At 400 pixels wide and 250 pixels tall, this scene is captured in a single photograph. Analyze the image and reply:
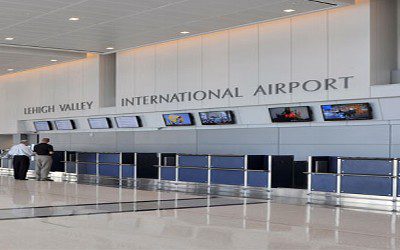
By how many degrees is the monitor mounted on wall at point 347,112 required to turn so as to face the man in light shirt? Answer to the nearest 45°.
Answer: approximately 90° to its right

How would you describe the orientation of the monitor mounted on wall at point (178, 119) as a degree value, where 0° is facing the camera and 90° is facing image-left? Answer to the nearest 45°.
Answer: approximately 45°

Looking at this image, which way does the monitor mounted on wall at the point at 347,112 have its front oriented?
toward the camera

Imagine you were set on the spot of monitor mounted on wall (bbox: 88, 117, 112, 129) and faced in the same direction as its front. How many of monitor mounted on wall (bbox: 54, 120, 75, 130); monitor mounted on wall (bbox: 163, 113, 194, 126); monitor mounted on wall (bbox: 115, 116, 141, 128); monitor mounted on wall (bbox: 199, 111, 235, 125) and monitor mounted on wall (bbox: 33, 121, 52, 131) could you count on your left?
3

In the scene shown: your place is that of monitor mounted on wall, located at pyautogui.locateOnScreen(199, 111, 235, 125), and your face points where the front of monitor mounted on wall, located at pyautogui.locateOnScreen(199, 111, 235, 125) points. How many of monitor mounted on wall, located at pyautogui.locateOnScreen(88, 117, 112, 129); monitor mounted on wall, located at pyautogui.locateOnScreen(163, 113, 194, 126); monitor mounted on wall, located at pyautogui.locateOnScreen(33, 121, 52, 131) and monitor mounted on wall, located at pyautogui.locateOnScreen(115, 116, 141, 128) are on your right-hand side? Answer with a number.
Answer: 4

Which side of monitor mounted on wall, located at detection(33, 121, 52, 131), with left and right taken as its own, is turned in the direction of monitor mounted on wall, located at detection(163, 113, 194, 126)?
left

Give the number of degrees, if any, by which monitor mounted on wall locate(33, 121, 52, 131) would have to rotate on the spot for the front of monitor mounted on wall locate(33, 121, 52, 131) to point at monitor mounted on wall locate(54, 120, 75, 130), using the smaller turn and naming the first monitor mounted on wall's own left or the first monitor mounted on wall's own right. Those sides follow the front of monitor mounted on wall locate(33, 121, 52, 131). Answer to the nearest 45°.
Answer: approximately 90° to the first monitor mounted on wall's own left

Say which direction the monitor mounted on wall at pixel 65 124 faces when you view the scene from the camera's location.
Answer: facing the viewer and to the left of the viewer

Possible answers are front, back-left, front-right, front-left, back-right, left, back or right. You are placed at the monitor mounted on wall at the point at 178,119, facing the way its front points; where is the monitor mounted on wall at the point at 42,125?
right
